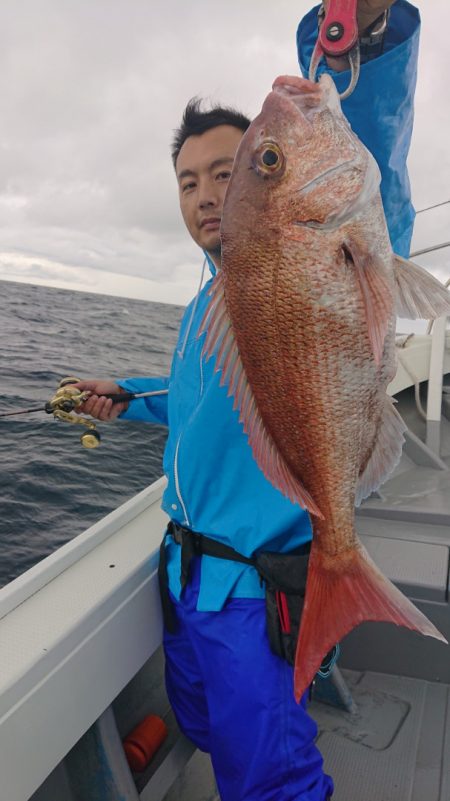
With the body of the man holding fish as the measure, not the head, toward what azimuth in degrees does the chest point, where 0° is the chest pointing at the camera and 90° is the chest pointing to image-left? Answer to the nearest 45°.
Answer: approximately 45°
